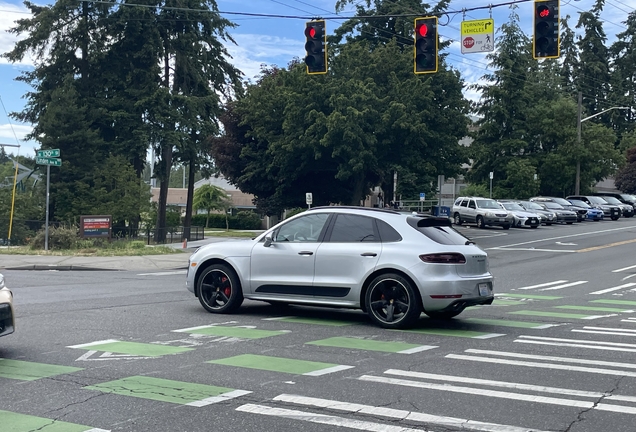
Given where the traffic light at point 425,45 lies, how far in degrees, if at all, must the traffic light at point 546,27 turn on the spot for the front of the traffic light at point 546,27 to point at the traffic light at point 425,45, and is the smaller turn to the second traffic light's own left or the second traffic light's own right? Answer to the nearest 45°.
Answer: approximately 90° to the second traffic light's own right

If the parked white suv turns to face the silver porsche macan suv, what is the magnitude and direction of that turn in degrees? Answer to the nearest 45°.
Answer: approximately 45° to its right

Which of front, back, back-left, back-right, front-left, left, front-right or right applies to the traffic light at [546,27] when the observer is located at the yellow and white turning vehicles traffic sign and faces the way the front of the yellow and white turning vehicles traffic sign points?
front-left

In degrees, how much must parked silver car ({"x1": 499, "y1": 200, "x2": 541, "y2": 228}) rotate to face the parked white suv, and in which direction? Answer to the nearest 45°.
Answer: approximately 135° to its right

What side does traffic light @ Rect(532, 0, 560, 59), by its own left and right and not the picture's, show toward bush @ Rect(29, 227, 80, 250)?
right

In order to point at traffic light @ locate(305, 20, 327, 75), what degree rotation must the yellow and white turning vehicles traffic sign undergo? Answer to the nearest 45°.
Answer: approximately 90° to its right

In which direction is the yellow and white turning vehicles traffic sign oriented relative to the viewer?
toward the camera

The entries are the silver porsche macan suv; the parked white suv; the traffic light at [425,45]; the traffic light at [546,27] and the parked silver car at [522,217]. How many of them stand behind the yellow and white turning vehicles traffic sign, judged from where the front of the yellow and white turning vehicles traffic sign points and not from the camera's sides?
2

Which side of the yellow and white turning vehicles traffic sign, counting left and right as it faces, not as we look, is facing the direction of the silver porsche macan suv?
front

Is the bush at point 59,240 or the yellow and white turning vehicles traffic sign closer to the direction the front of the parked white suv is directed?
the yellow and white turning vehicles traffic sign

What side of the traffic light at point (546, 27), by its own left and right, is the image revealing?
front

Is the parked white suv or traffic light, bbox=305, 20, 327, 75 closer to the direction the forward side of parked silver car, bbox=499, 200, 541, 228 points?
the traffic light

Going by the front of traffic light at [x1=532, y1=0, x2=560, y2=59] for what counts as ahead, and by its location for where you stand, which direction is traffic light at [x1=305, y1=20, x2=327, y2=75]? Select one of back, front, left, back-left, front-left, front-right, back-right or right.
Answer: right

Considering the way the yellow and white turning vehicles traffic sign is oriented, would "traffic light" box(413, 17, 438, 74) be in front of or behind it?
in front
